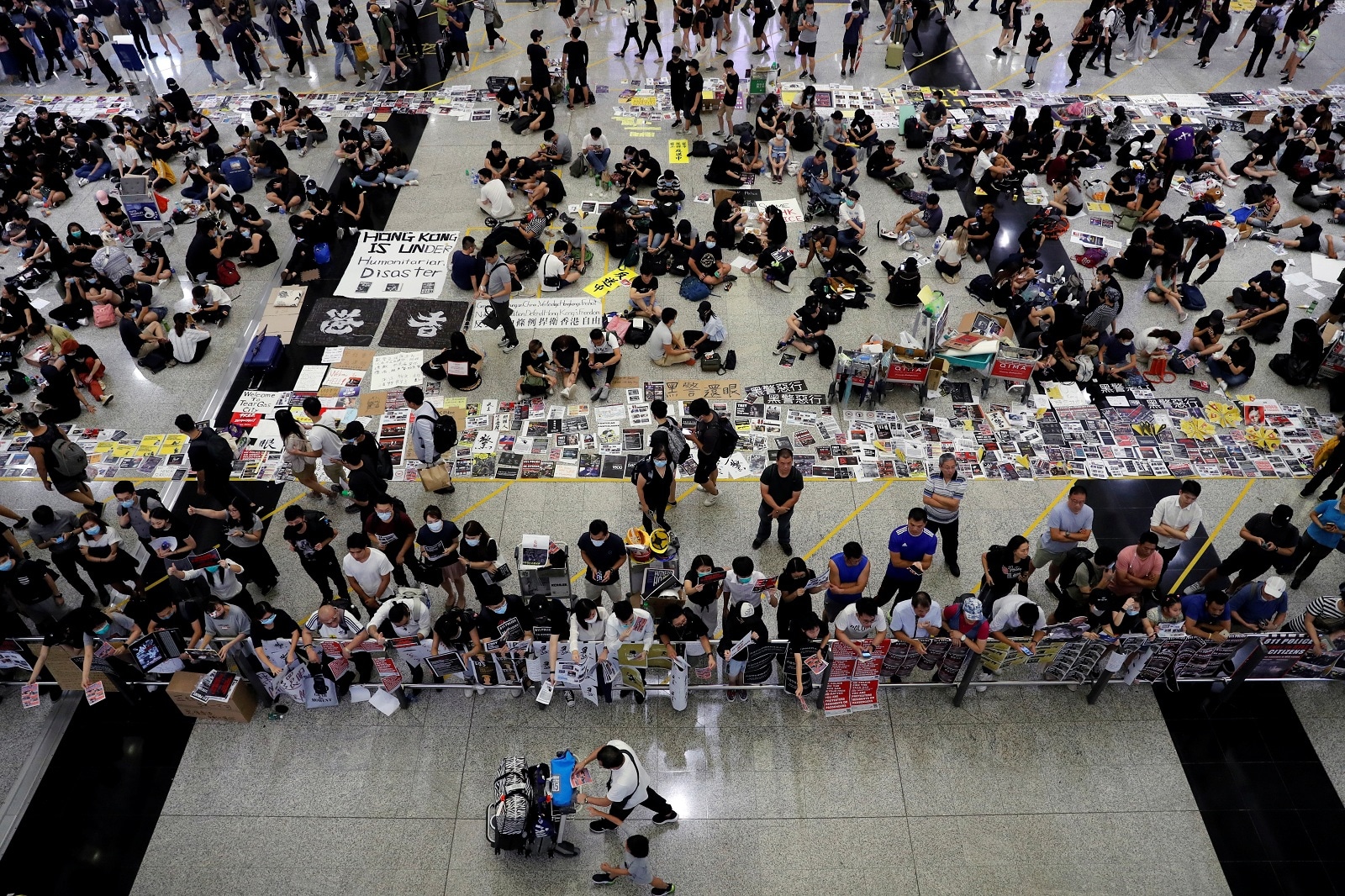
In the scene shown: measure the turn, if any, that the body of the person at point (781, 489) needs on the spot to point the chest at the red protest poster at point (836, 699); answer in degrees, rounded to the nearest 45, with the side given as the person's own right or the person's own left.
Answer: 0° — they already face it

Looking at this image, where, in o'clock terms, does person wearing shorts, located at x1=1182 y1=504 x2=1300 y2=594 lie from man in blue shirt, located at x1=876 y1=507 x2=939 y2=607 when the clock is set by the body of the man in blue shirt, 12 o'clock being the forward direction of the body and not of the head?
The person wearing shorts is roughly at 8 o'clock from the man in blue shirt.

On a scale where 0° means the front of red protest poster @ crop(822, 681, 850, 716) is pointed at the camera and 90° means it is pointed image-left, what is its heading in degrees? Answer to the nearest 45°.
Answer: approximately 0°

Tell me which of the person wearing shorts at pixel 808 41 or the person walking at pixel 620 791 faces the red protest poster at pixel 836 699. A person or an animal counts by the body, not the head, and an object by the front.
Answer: the person wearing shorts

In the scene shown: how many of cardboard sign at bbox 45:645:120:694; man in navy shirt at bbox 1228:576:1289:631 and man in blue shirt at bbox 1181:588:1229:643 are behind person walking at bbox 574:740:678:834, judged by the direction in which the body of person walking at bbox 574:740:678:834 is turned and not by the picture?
2

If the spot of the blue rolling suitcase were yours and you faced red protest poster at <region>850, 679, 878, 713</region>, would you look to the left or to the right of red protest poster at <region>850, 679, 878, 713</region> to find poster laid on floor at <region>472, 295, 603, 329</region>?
left

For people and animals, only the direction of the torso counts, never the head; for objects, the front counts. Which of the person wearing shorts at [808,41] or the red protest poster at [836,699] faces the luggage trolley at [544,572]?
the person wearing shorts

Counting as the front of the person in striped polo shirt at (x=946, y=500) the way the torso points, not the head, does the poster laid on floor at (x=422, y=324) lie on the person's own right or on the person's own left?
on the person's own right

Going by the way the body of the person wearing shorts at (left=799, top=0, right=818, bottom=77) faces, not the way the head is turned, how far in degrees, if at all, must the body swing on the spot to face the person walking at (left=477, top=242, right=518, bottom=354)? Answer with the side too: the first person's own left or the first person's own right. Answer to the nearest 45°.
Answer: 0° — they already face them

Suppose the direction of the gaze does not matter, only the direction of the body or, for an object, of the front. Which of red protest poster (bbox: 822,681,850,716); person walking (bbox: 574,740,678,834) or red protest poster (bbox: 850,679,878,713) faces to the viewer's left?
the person walking
